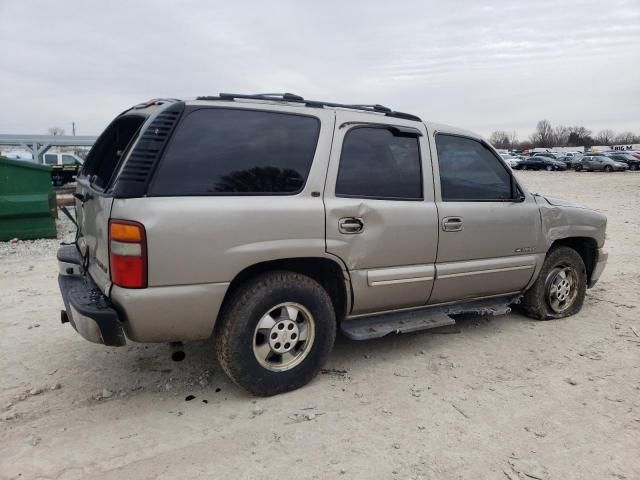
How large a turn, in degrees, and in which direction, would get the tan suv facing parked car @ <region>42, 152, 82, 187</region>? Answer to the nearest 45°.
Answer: approximately 90° to its left

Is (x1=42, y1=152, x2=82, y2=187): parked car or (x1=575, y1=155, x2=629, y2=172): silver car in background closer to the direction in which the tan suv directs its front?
the silver car in background

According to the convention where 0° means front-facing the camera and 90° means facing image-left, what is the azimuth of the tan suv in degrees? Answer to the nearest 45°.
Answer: approximately 225°

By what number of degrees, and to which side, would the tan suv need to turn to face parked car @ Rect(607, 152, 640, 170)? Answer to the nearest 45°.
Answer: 0° — it already faces it
